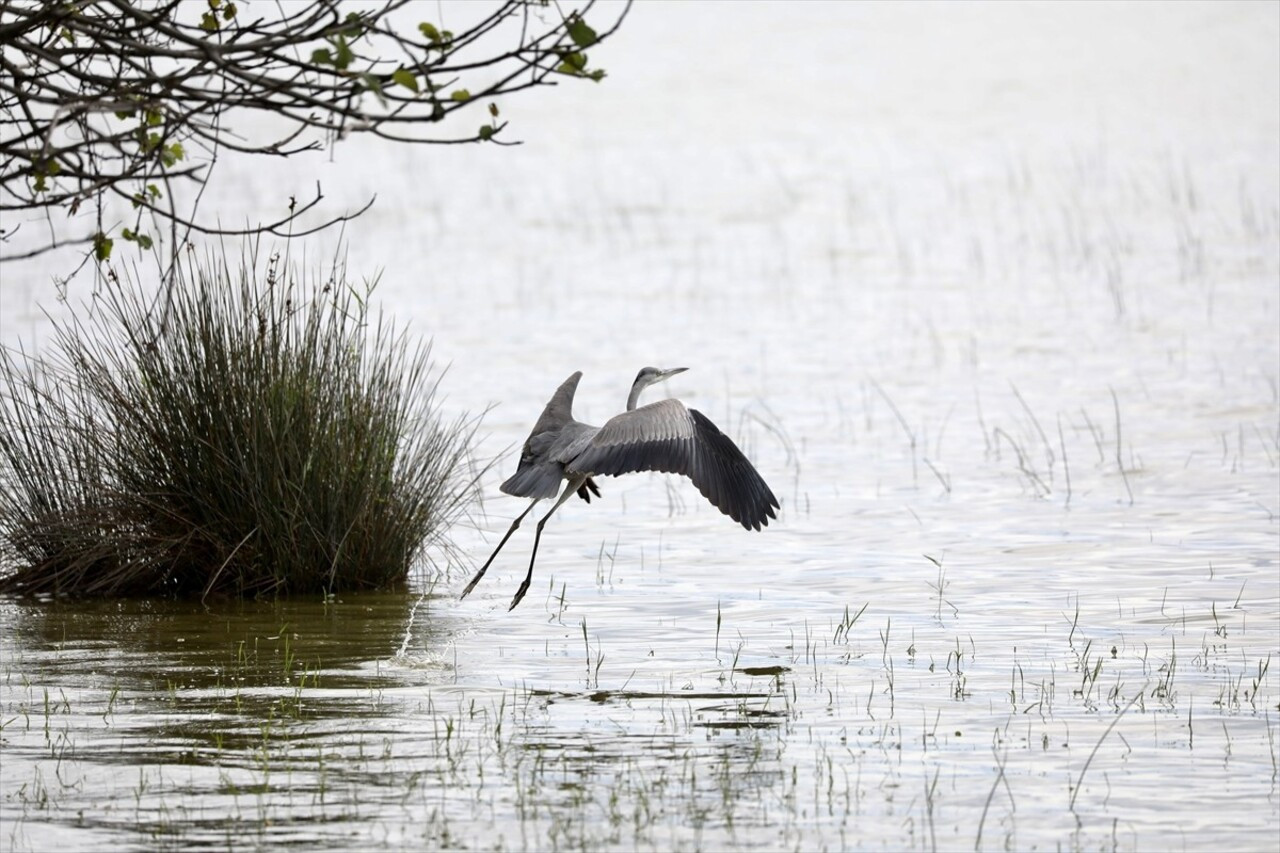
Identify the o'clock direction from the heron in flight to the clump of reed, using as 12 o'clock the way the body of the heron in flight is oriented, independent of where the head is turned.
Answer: The clump of reed is roughly at 8 o'clock from the heron in flight.

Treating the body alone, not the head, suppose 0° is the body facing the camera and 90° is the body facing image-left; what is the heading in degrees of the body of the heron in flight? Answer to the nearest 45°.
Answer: approximately 225°
